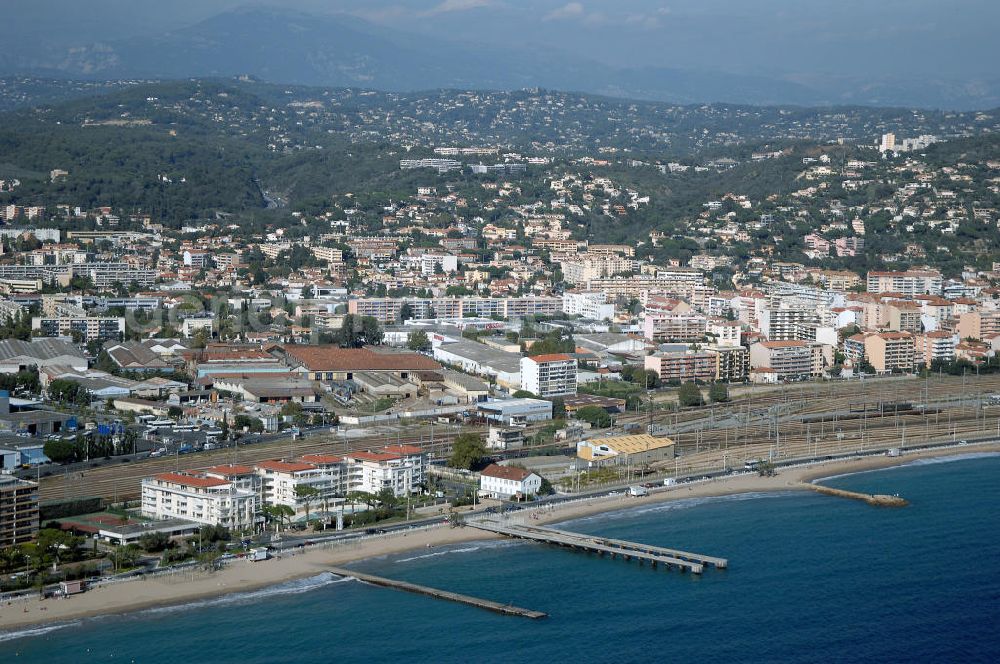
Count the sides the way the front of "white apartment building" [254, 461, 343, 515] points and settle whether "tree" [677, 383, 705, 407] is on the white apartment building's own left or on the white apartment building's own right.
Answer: on the white apartment building's own left

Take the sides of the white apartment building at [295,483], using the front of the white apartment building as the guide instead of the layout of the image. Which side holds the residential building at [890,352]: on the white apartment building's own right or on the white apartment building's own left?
on the white apartment building's own left

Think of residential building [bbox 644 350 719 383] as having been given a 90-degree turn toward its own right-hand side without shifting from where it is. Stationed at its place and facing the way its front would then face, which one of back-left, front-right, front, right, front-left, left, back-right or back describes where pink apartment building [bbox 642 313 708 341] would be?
right

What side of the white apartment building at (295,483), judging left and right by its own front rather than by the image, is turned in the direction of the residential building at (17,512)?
right

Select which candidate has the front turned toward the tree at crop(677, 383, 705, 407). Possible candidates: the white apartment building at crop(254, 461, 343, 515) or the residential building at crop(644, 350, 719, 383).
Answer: the residential building

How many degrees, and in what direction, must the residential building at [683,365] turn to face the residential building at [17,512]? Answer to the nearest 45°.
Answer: approximately 45° to its right

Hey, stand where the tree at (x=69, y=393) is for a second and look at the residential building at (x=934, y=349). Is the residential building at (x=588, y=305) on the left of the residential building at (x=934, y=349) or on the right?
left

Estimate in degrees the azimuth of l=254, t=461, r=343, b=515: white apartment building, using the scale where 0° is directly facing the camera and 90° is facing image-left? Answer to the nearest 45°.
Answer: approximately 315°
